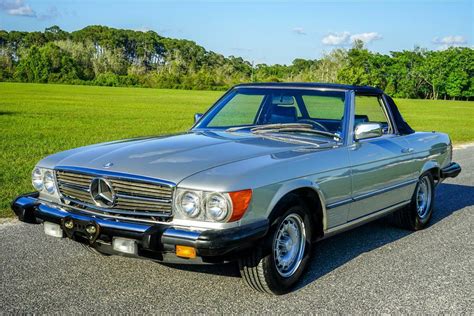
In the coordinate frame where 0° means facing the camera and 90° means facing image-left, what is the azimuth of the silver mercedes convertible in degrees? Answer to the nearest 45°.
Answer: approximately 45°
